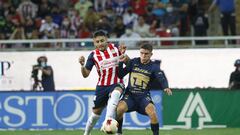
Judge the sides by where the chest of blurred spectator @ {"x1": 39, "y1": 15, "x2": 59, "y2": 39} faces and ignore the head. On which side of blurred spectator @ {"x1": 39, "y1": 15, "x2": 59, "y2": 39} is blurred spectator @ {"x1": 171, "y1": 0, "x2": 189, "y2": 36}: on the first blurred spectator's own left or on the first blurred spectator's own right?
on the first blurred spectator's own left

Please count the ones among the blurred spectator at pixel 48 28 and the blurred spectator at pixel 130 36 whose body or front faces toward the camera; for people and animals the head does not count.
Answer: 2

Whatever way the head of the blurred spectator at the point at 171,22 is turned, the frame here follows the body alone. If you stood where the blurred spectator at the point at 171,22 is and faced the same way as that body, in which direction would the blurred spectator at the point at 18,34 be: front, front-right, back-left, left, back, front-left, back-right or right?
right

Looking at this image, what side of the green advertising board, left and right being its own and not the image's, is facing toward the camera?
front

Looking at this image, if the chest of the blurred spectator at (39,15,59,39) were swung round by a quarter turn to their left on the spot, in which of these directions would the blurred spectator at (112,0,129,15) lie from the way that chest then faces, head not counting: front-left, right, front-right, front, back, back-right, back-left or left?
front

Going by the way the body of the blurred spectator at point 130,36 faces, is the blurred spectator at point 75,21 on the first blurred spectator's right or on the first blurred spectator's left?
on the first blurred spectator's right

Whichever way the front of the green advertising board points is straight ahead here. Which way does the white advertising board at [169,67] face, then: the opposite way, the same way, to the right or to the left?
the same way

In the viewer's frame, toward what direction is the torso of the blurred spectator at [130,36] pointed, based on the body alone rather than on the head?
toward the camera

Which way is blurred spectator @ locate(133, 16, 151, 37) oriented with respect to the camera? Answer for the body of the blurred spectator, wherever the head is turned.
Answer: toward the camera
